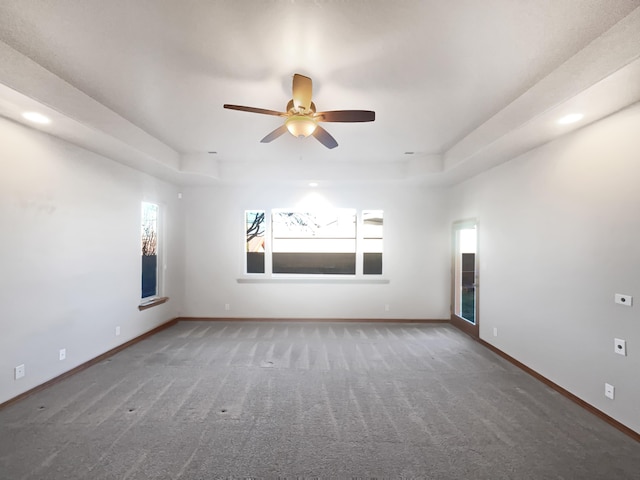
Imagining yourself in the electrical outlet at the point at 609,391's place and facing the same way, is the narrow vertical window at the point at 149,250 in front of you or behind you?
in front

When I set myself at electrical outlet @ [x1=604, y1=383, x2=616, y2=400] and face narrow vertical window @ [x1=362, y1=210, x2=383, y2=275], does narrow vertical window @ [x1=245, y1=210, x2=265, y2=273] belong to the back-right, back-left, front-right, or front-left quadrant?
front-left

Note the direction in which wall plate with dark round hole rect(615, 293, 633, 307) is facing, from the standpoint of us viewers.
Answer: facing the viewer and to the left of the viewer

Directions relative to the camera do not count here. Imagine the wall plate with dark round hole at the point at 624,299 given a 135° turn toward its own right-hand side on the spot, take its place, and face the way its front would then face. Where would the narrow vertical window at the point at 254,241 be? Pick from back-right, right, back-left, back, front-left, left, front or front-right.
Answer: left

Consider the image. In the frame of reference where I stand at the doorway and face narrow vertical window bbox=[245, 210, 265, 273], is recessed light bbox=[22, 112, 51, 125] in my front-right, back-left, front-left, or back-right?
front-left

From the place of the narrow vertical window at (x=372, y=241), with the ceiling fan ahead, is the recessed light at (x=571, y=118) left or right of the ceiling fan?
left

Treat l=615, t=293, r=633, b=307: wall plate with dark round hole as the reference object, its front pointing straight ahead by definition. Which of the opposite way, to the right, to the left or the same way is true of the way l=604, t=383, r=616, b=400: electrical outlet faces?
the same way

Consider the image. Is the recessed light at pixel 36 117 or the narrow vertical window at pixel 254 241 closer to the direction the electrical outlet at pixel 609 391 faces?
the recessed light

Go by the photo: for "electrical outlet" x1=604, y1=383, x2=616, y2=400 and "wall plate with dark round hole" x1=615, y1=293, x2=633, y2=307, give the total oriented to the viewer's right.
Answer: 0

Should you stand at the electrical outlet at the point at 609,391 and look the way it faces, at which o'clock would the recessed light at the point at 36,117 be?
The recessed light is roughly at 12 o'clock from the electrical outlet.

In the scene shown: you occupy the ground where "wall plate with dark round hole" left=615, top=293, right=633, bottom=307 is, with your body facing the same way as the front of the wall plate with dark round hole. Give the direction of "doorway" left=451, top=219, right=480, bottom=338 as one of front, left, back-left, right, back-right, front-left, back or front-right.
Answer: right
